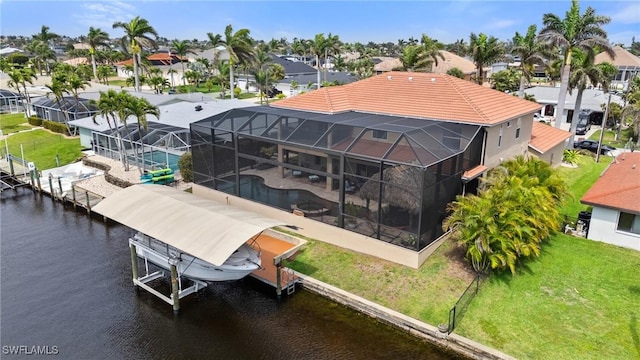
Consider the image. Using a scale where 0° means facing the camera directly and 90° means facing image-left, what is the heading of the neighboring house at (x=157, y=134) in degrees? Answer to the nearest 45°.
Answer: approximately 225°

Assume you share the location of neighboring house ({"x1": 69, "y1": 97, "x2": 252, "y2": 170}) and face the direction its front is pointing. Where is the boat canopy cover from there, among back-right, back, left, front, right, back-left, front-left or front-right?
back-right

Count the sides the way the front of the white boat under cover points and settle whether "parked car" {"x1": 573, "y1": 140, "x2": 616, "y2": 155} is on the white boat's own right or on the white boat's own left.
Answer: on the white boat's own left

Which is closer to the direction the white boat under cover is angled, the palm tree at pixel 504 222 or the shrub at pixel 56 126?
the palm tree

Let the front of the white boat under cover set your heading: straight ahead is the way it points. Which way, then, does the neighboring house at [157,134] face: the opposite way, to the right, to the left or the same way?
to the left

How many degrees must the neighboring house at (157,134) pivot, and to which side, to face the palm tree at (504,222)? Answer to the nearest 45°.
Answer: approximately 90° to its right

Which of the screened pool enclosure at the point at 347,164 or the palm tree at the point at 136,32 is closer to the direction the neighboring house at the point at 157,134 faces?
the palm tree

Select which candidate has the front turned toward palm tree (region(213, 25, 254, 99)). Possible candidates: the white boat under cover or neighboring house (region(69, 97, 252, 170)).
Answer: the neighboring house

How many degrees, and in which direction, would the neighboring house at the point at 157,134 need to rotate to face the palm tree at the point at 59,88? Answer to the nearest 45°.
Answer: approximately 90° to its left

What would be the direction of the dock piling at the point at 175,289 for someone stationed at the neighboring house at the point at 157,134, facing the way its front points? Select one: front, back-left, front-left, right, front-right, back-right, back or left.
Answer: back-right

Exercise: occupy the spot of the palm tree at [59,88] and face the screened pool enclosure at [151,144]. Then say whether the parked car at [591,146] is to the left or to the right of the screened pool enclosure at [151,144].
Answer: left

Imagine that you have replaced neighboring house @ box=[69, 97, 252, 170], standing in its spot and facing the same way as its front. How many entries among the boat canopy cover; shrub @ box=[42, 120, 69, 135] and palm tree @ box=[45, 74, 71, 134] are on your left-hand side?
2

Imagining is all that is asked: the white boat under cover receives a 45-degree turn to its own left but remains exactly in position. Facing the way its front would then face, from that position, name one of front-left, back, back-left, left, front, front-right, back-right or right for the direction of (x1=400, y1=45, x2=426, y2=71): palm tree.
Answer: front-left

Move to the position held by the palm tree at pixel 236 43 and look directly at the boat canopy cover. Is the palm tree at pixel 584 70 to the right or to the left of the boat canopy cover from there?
left
